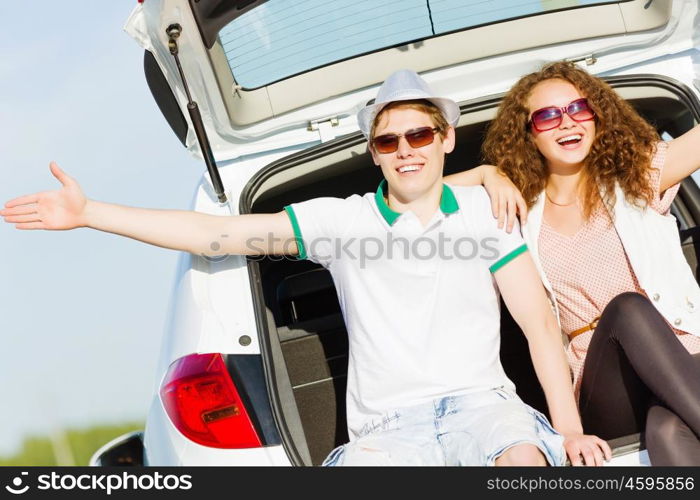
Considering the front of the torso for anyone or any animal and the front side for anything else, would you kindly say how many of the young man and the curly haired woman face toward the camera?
2

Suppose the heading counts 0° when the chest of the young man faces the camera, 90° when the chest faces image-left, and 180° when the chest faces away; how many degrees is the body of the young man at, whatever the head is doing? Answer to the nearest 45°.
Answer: approximately 0°

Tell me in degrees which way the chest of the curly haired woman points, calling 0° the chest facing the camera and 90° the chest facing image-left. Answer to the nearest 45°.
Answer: approximately 0°

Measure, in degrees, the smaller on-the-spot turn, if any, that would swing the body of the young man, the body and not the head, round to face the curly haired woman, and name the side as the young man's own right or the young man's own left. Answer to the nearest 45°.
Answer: approximately 90° to the young man's own left

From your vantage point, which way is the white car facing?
away from the camera

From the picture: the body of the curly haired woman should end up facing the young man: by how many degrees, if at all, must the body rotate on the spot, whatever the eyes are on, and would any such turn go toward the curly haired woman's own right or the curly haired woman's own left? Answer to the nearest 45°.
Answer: approximately 45° to the curly haired woman's own right
